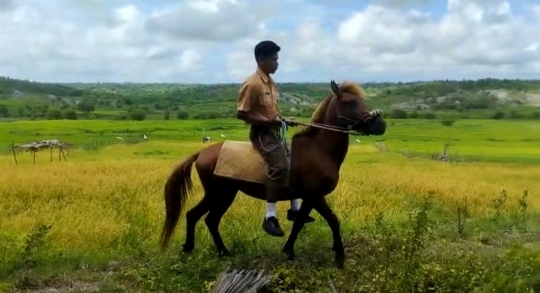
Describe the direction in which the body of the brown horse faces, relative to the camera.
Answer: to the viewer's right

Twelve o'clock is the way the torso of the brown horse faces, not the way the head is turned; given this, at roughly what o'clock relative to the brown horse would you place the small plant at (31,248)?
The small plant is roughly at 6 o'clock from the brown horse.
